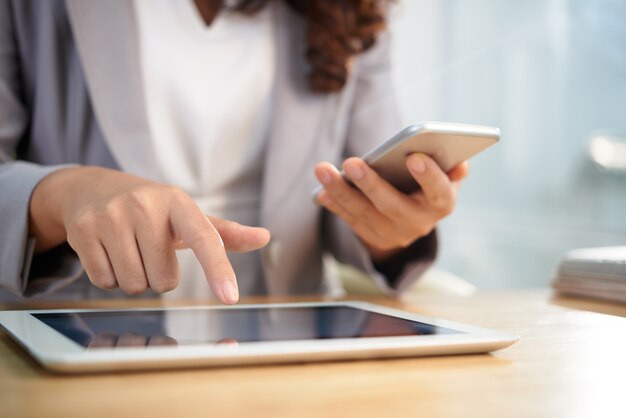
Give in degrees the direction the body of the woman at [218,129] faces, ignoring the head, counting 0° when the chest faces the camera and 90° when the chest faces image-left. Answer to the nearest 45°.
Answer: approximately 0°

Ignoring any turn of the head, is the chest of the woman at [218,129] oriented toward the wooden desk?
yes
